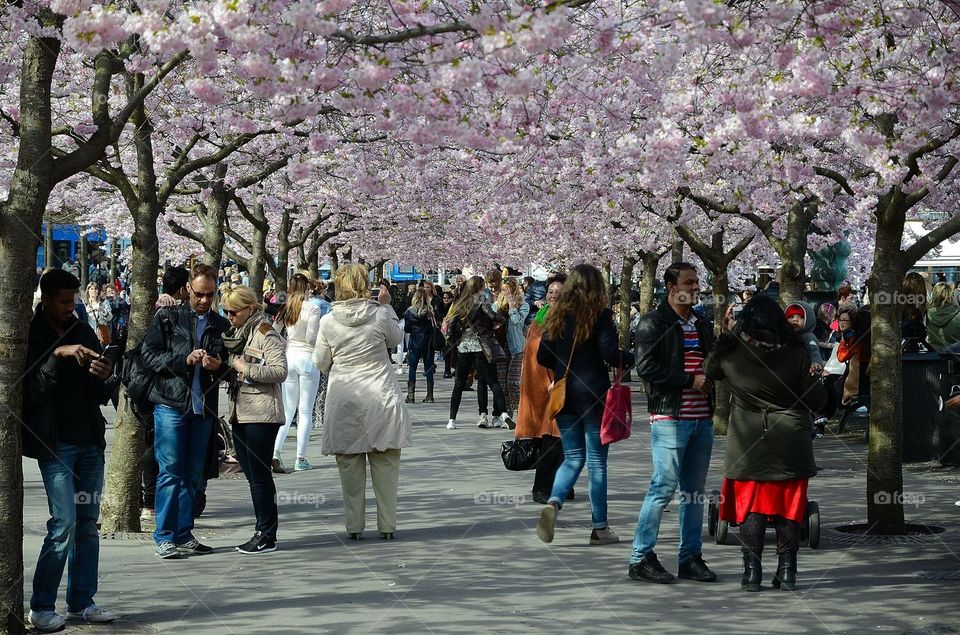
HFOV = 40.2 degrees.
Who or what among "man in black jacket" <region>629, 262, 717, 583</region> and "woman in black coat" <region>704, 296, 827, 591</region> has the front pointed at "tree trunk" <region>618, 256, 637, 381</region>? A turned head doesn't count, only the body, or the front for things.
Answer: the woman in black coat

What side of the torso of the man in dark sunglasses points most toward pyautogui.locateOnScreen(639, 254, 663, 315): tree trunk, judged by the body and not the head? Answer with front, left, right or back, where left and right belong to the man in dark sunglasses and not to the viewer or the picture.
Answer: left

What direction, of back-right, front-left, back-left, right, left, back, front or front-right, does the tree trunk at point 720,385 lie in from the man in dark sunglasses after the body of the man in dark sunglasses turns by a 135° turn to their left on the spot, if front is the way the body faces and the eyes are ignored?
front-right

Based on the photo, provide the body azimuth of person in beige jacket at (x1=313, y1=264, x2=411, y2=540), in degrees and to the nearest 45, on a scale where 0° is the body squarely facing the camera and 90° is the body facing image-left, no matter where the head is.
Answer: approximately 180°

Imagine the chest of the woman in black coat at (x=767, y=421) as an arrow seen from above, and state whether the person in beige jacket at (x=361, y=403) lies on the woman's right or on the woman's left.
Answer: on the woman's left

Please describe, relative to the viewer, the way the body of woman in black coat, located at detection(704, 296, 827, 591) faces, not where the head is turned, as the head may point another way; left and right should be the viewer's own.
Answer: facing away from the viewer
